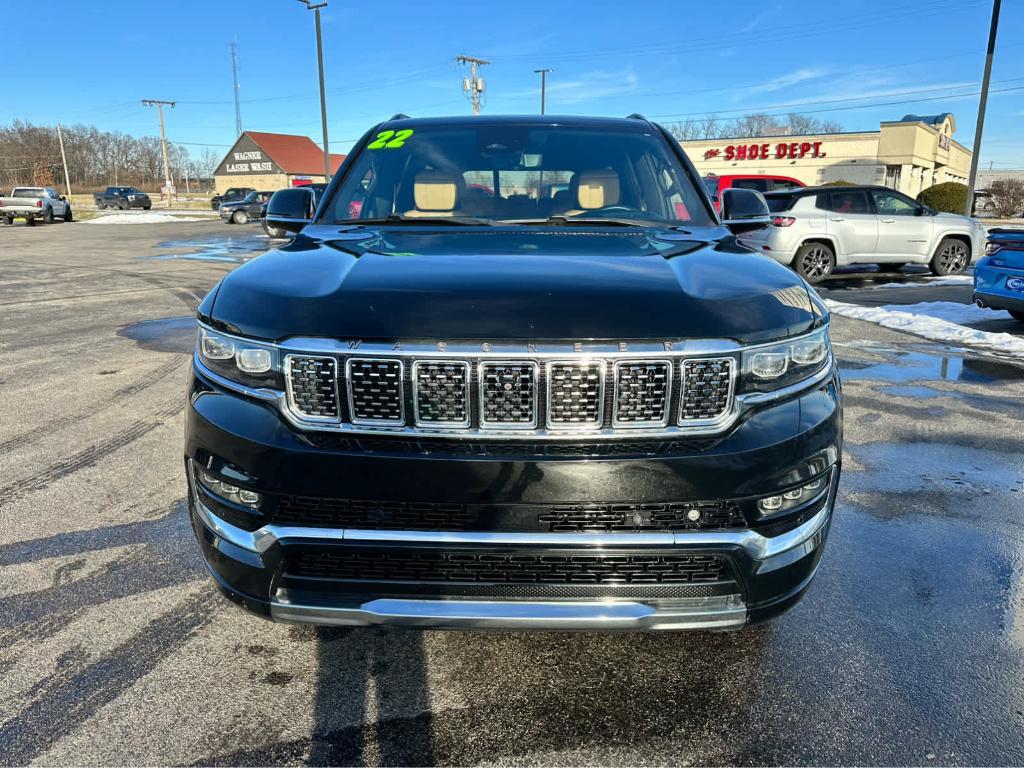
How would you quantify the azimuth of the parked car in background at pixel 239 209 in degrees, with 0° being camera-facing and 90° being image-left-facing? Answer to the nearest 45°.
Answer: approximately 45°

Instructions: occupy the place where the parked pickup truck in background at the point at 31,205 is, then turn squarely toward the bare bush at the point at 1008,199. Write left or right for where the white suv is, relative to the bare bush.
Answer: right

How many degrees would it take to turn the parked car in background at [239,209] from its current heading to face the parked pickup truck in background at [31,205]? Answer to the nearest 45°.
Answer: approximately 45° to its right

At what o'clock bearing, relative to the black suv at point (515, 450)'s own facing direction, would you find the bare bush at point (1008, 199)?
The bare bush is roughly at 7 o'clock from the black suv.

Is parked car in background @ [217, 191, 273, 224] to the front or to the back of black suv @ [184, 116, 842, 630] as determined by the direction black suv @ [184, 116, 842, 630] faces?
to the back

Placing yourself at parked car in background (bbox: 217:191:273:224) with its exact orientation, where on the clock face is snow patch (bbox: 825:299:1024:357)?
The snow patch is roughly at 10 o'clock from the parked car in background.

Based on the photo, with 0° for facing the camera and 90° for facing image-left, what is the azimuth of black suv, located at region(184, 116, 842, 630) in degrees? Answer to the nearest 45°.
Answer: approximately 0°

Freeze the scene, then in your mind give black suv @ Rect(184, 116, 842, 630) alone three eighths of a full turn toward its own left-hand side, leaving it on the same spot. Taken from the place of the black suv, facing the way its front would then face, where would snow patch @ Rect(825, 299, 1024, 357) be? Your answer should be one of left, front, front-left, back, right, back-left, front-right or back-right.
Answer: front

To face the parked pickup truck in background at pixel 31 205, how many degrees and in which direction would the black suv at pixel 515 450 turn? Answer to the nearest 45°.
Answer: approximately 135° to its right

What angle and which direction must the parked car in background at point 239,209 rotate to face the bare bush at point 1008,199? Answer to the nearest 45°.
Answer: approximately 135° to its left

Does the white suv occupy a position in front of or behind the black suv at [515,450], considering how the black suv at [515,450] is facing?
behind

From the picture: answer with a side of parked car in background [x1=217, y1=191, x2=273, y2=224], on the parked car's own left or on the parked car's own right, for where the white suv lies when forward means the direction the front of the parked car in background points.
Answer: on the parked car's own left

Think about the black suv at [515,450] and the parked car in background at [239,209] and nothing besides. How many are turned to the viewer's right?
0

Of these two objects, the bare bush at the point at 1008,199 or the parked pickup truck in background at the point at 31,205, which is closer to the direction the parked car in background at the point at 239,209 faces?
the parked pickup truck in background
